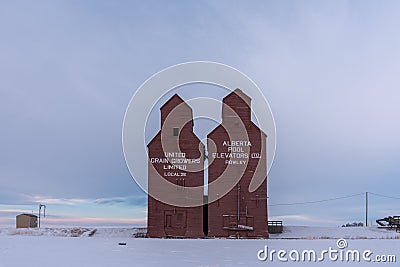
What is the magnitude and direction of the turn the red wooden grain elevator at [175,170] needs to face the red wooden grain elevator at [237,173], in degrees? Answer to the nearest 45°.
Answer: approximately 90° to its left

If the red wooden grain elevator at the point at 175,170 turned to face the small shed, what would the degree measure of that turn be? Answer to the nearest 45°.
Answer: approximately 135° to its right

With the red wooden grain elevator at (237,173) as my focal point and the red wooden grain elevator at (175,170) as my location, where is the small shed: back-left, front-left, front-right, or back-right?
back-left

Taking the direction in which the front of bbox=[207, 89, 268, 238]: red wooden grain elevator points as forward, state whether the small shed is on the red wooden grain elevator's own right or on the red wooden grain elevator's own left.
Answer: on the red wooden grain elevator's own right

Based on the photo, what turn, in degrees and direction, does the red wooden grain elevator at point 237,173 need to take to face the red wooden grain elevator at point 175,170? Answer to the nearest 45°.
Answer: approximately 90° to its right

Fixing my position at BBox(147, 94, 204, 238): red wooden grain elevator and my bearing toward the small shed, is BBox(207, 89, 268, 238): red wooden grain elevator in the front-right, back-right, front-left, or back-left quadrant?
back-right

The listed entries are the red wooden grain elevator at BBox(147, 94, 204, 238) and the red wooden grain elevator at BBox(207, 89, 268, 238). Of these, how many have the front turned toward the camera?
2

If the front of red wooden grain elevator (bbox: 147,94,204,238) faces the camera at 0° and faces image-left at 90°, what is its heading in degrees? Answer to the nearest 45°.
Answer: approximately 0°
